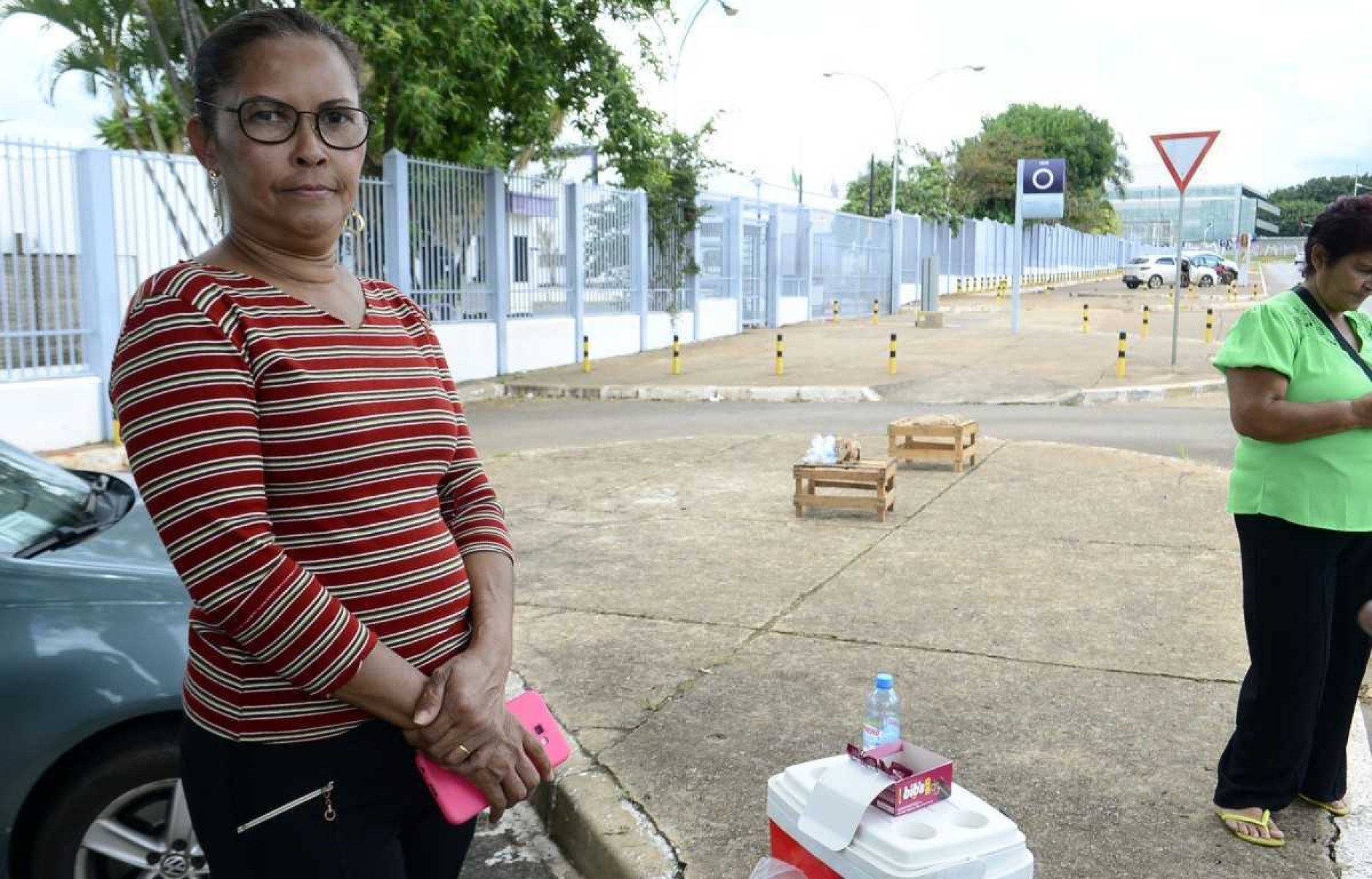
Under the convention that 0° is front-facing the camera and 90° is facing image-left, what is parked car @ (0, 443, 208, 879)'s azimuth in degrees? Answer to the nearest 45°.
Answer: approximately 270°

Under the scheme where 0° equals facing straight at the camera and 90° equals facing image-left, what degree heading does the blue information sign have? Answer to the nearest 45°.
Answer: approximately 0°

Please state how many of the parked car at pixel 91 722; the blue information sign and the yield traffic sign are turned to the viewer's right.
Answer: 1

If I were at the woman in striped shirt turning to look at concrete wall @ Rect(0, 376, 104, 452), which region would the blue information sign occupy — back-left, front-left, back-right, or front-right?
front-right

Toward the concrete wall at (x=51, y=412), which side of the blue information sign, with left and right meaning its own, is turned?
front

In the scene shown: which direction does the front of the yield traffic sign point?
toward the camera

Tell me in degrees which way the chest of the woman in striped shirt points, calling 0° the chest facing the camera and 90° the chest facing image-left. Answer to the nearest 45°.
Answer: approximately 315°

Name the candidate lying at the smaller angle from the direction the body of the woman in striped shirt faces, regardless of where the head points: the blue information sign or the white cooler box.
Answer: the white cooler box

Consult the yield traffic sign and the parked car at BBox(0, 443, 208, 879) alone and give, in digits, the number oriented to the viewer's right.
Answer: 1

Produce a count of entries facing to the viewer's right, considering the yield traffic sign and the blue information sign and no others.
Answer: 0

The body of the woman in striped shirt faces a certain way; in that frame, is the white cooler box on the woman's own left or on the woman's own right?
on the woman's own left
